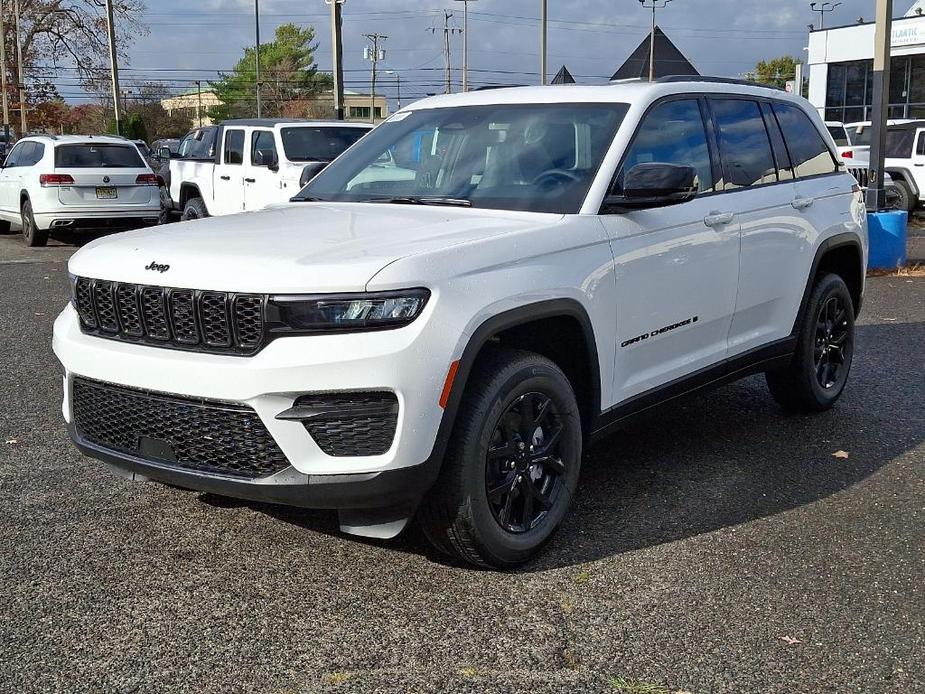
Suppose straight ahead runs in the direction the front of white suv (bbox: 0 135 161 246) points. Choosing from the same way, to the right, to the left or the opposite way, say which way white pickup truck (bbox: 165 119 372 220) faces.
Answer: the opposite way

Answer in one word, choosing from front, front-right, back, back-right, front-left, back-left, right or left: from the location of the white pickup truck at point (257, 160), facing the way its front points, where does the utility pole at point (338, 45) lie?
back-left

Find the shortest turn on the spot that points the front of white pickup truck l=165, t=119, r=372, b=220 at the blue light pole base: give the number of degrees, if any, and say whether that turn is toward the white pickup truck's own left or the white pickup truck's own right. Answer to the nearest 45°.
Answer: approximately 45° to the white pickup truck's own left

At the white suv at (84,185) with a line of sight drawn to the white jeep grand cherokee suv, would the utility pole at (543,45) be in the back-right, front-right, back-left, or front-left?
back-left

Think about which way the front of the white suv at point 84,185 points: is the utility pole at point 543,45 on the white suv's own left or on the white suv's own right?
on the white suv's own right

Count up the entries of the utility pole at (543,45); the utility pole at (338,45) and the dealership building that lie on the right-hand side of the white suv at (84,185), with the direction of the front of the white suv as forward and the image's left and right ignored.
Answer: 3

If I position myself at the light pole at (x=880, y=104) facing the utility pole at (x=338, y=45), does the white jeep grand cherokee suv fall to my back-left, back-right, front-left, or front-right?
back-left

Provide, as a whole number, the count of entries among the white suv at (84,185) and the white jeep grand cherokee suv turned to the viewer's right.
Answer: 0

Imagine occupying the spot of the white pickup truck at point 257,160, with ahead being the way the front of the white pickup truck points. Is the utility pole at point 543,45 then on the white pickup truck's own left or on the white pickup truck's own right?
on the white pickup truck's own left

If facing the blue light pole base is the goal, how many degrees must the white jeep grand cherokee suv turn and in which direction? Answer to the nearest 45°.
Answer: approximately 180°

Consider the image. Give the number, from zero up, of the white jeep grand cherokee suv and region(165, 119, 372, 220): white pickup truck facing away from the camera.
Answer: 0

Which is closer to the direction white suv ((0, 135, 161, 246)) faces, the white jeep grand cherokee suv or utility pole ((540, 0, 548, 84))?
the utility pole

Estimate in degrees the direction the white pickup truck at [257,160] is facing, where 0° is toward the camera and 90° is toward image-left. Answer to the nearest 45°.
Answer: approximately 315°

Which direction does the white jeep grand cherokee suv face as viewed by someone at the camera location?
facing the viewer and to the left of the viewer

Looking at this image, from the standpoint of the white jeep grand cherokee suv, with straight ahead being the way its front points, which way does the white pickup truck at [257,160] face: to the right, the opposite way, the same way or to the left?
to the left
